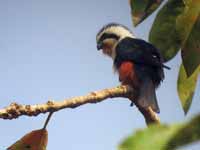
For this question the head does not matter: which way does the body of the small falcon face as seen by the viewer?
to the viewer's left
